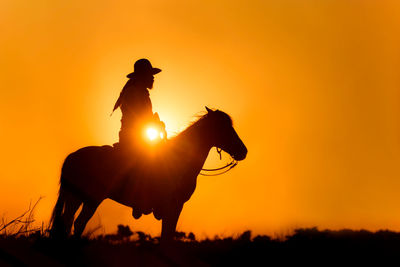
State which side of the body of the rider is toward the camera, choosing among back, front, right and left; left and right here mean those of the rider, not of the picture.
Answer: right

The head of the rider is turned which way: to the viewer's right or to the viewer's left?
to the viewer's right

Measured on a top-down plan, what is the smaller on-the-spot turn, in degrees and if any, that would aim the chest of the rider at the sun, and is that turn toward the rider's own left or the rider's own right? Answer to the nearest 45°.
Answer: approximately 45° to the rider's own left

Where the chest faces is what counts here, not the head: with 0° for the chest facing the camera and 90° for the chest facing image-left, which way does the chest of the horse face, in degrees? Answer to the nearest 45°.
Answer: approximately 270°
